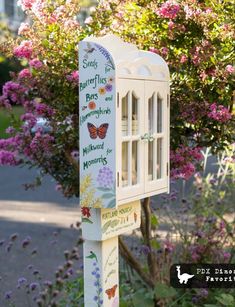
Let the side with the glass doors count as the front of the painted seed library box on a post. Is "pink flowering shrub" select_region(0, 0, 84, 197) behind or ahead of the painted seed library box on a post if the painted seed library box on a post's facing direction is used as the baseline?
behind

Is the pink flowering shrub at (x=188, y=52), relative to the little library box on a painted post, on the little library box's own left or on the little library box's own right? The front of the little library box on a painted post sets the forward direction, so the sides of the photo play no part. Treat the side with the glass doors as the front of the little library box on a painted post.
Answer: on the little library box's own left
